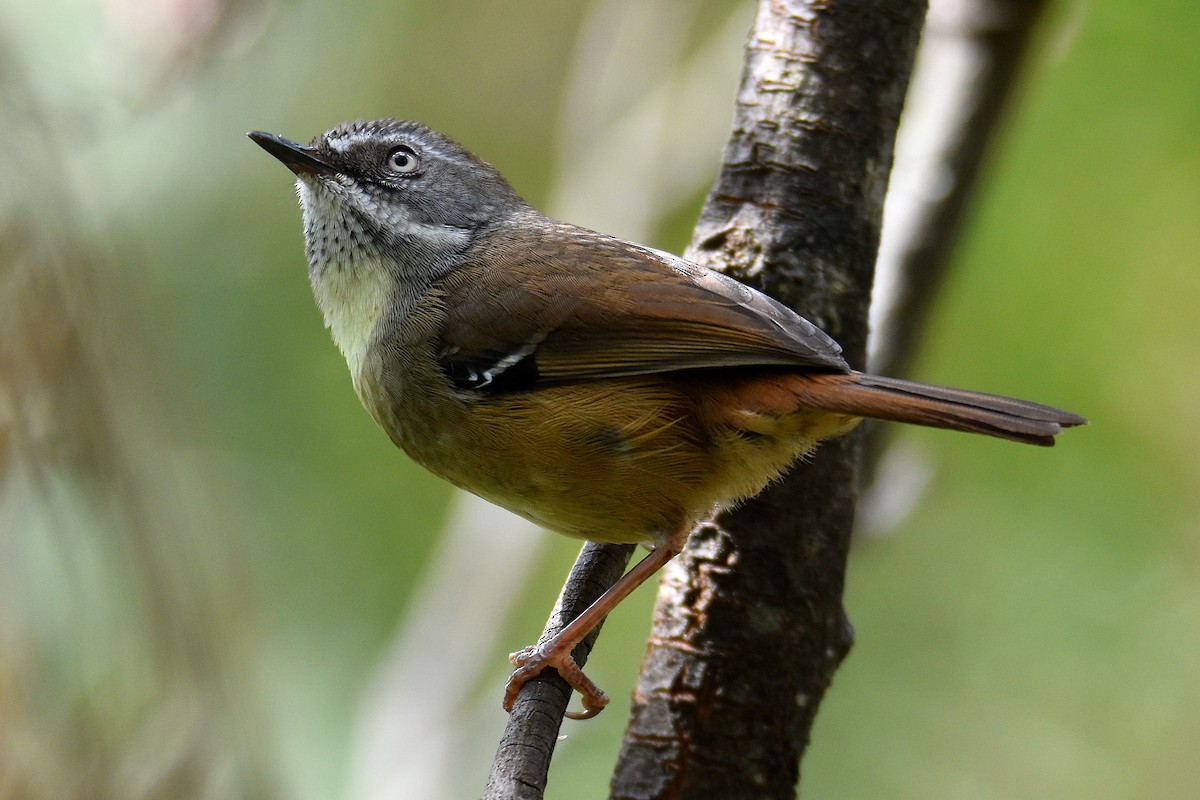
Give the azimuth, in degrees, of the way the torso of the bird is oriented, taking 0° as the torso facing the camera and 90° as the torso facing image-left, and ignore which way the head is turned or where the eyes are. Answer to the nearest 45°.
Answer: approximately 90°
